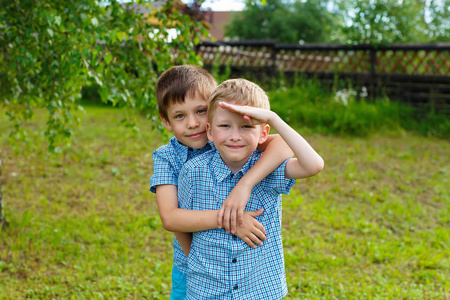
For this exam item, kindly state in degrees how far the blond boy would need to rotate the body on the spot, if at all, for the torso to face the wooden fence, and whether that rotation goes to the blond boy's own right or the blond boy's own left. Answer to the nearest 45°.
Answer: approximately 180°

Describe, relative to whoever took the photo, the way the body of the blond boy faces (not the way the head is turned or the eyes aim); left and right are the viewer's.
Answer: facing the viewer

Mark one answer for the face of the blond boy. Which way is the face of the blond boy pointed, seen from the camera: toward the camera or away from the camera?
toward the camera

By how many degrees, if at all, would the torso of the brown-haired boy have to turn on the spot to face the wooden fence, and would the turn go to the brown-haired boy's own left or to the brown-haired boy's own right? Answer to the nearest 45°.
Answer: approximately 135° to the brown-haired boy's own left

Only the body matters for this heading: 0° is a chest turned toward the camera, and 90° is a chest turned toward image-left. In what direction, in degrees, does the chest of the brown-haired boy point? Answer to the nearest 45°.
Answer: approximately 315°
